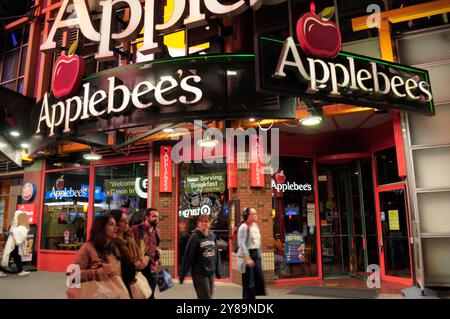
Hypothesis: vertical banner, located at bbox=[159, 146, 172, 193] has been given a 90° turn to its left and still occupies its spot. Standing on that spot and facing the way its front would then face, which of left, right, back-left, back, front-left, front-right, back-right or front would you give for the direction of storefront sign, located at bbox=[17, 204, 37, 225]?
back-left

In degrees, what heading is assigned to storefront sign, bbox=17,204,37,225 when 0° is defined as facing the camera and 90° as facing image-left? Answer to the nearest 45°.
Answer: approximately 0°

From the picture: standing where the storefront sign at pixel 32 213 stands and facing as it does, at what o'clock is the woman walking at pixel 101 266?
The woman walking is roughly at 12 o'clock from the storefront sign.

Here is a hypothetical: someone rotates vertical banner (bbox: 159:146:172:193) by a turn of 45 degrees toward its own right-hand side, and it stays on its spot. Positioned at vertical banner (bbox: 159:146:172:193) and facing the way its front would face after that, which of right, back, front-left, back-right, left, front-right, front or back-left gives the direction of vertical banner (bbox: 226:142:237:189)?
left

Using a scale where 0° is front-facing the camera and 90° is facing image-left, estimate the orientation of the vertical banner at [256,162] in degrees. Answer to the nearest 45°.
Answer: approximately 0°

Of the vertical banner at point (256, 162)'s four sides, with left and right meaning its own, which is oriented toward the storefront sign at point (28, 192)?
right

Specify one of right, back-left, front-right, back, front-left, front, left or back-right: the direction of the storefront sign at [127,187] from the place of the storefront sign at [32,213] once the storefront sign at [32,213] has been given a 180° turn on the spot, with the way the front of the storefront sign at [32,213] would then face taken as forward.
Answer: back-right

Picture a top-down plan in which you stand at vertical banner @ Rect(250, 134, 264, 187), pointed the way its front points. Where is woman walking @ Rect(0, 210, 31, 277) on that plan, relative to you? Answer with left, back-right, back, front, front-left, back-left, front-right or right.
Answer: right
